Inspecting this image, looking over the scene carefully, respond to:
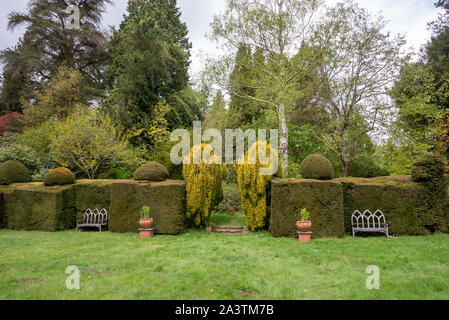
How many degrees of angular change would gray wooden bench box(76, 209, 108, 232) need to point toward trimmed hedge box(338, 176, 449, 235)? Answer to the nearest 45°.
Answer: approximately 90° to its left

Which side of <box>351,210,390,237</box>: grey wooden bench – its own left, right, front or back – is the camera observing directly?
front

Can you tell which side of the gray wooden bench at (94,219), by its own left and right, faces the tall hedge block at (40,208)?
right

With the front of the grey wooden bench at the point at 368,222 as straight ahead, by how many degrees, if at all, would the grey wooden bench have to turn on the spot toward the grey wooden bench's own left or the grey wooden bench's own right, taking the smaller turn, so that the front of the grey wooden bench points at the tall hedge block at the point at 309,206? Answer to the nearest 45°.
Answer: approximately 45° to the grey wooden bench's own right

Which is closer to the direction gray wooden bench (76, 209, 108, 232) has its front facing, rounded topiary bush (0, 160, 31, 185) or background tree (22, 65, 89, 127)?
the rounded topiary bush

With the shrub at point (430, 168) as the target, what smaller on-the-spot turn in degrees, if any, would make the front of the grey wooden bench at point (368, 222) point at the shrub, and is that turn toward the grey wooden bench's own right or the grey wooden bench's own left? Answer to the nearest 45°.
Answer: approximately 90° to the grey wooden bench's own left

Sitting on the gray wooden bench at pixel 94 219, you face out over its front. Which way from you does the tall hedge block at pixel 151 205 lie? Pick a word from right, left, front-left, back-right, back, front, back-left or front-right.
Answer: left

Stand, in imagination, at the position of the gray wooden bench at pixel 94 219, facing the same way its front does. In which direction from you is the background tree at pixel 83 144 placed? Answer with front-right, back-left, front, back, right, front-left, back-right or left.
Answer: back-right

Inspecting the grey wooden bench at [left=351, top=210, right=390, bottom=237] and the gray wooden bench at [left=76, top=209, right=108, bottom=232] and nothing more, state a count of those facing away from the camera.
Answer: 0

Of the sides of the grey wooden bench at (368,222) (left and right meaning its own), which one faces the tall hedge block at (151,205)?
right

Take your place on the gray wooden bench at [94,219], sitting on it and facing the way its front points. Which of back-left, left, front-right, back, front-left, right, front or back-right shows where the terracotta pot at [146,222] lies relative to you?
left

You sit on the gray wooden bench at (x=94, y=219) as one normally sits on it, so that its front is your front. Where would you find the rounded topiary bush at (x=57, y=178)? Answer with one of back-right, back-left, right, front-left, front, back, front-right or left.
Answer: right

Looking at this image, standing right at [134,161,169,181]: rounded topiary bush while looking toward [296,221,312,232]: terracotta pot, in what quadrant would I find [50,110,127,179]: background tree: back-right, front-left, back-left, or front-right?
back-left

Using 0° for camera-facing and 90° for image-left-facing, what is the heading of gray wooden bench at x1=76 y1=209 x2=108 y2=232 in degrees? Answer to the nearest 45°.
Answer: approximately 45°
